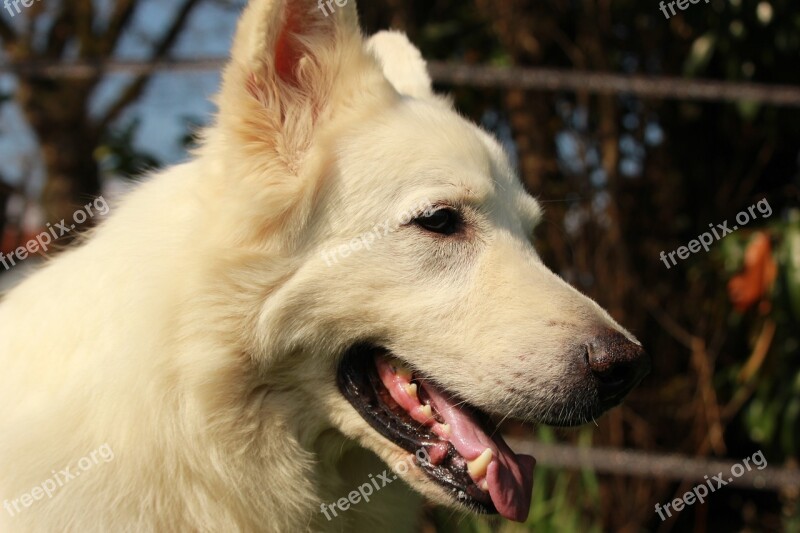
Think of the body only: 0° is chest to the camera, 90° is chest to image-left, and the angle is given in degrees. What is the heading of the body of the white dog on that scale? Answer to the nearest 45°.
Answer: approximately 270°
